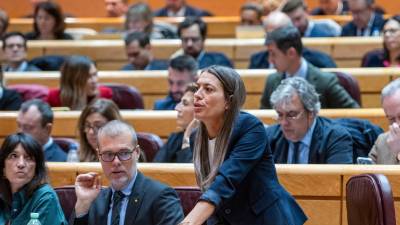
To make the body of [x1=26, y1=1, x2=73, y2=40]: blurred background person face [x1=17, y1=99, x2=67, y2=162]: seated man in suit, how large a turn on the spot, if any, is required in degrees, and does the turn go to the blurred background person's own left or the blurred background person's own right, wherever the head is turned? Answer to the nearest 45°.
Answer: approximately 45° to the blurred background person's own left

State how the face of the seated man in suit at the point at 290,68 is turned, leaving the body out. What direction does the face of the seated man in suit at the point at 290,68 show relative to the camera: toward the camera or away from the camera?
toward the camera

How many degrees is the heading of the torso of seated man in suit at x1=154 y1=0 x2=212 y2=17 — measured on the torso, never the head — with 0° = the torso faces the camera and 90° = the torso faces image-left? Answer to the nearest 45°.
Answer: approximately 45°

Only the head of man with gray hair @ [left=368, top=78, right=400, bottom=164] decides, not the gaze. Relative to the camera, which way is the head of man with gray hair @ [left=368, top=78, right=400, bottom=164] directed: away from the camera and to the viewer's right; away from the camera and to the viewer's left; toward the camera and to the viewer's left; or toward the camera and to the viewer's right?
toward the camera and to the viewer's left

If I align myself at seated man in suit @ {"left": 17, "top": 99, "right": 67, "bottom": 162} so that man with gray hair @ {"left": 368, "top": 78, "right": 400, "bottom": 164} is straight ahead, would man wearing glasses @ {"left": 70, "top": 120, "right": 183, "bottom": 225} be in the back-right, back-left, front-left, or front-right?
front-right

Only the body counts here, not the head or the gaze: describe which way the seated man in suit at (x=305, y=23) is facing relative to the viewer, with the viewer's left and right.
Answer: facing the viewer and to the left of the viewer

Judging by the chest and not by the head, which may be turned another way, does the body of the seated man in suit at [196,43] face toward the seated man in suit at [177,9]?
no

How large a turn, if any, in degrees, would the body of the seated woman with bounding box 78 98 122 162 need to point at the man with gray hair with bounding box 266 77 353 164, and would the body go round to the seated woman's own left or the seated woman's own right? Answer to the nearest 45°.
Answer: approximately 90° to the seated woman's own left

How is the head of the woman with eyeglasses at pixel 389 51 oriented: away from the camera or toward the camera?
toward the camera

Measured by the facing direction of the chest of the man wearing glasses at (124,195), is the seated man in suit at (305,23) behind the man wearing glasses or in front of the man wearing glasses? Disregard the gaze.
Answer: behind

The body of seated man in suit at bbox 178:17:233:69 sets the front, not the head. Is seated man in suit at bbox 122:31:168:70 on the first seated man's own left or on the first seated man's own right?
on the first seated man's own right

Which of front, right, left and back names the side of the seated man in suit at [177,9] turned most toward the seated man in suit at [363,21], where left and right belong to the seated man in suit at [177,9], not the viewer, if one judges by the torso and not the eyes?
left

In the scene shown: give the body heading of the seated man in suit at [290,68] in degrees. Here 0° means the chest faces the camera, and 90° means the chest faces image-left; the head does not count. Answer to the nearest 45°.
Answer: approximately 45°

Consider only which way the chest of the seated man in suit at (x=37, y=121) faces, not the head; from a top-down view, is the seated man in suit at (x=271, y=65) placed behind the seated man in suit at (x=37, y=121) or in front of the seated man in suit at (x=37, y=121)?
behind

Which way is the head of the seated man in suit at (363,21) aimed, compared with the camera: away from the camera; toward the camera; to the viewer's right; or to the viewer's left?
toward the camera
